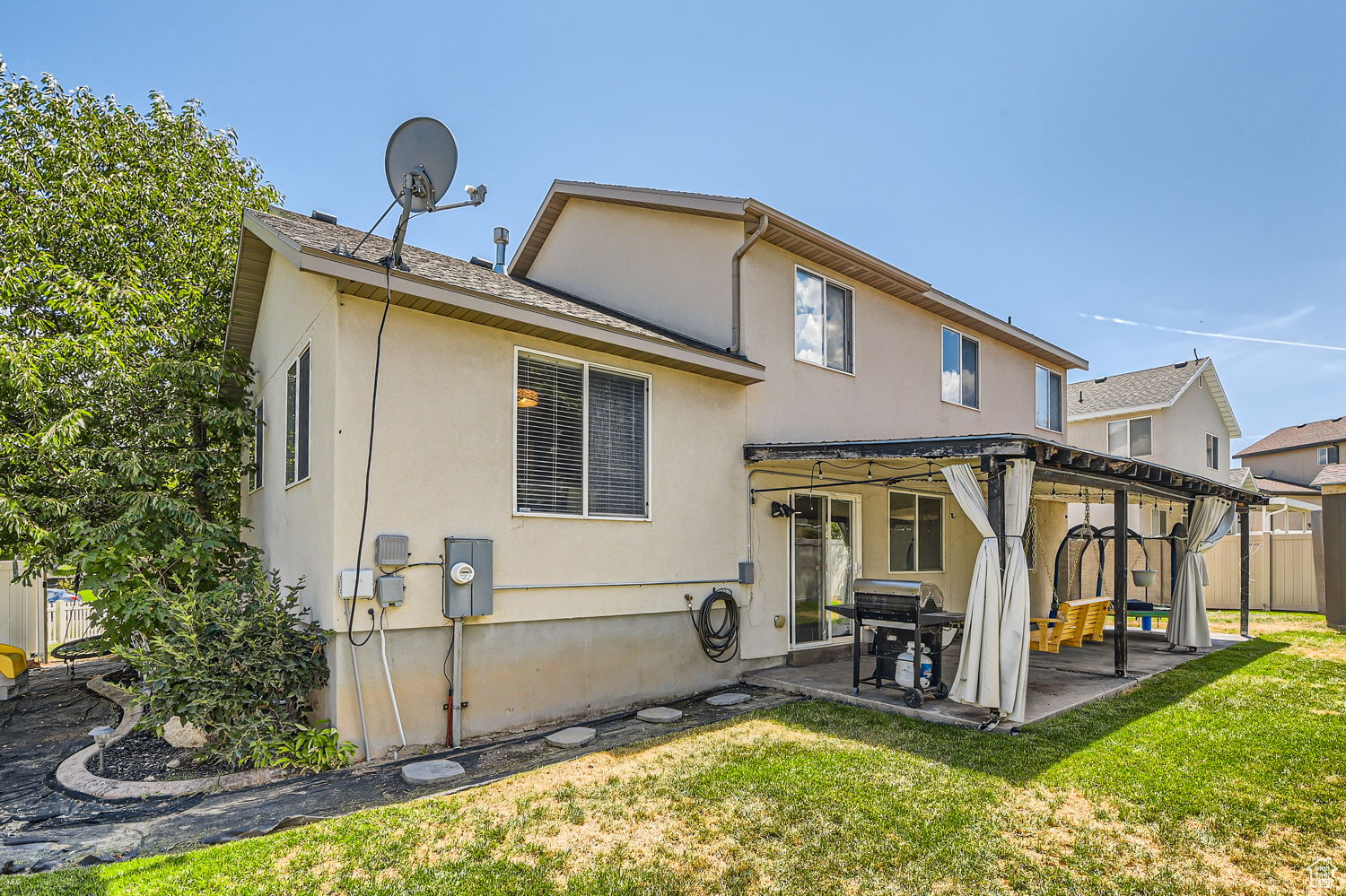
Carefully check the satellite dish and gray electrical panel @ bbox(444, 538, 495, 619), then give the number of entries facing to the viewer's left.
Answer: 0

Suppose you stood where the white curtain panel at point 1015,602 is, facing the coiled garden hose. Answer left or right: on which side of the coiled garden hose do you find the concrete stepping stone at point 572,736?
left

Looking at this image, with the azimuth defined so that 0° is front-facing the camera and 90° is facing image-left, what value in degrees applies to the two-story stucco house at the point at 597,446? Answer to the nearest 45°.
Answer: approximately 135°

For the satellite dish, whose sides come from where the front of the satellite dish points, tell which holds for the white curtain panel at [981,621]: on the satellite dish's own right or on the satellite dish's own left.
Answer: on the satellite dish's own right

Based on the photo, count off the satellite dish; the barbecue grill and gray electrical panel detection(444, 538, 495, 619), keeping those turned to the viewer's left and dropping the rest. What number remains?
0

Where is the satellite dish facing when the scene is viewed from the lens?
facing away from the viewer and to the right of the viewer

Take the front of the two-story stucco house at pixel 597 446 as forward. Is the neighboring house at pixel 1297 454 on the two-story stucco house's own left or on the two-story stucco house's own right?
on the two-story stucco house's own right

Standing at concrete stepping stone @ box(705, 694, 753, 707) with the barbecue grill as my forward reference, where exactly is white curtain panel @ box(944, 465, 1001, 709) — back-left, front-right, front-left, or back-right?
front-right

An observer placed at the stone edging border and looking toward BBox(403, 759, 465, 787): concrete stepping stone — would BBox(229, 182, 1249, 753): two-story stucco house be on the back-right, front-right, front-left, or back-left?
front-left
